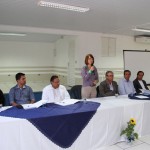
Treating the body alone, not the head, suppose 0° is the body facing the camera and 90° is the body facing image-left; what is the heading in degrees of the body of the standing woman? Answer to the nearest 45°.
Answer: approximately 315°

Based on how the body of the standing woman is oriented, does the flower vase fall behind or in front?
in front

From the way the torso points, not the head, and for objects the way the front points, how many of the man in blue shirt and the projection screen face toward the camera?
2

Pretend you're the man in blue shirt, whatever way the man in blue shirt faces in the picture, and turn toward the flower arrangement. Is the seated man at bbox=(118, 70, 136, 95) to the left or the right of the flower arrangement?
left

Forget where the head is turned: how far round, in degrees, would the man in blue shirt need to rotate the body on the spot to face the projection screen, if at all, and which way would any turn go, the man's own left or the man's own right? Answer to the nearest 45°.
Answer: approximately 135° to the man's own left

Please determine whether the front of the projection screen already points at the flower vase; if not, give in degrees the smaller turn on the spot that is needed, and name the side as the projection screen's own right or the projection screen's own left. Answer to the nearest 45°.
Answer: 0° — it already faces it

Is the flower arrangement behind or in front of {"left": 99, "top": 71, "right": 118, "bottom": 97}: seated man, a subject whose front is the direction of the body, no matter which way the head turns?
in front
